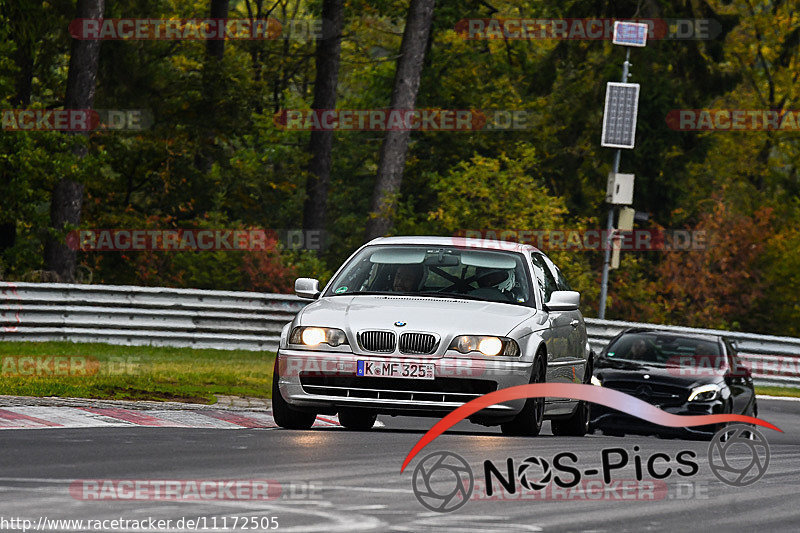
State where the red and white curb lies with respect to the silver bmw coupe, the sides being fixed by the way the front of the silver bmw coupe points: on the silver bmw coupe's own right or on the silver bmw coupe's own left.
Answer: on the silver bmw coupe's own right

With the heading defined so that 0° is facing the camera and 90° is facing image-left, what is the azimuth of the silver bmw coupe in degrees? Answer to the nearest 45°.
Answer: approximately 0°

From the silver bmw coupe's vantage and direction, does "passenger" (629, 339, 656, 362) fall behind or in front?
behind

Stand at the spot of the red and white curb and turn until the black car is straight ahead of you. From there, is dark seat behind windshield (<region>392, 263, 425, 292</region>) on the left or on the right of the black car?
right

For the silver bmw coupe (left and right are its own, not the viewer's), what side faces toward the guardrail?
back

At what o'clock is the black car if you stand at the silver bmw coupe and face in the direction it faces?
The black car is roughly at 7 o'clock from the silver bmw coupe.
